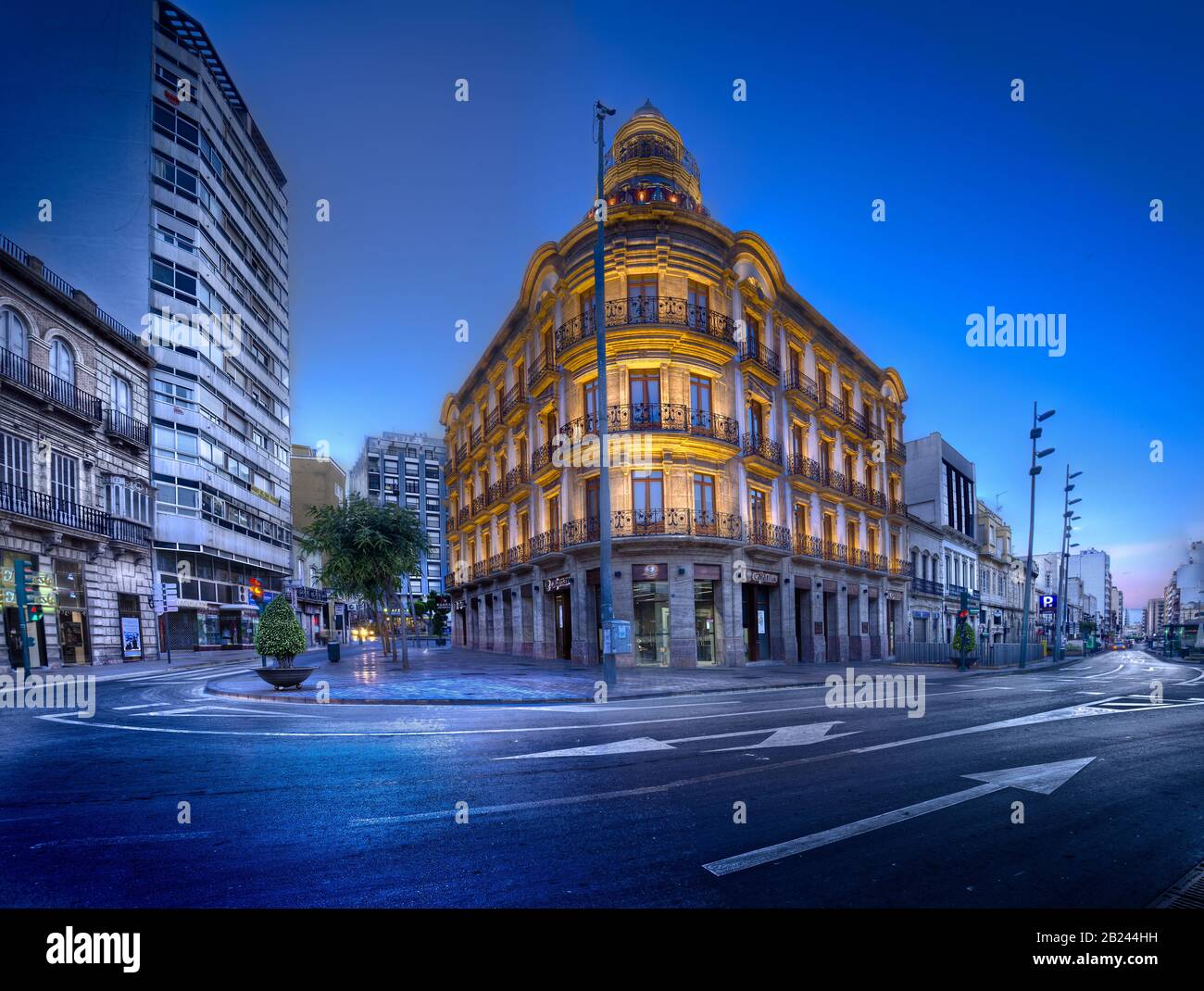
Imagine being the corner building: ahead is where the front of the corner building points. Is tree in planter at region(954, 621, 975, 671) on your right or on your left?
on your left

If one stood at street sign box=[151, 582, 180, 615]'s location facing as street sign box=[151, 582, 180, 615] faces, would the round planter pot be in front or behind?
in front

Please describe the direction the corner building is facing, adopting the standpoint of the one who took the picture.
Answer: facing the viewer

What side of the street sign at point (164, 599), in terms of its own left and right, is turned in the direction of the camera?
front

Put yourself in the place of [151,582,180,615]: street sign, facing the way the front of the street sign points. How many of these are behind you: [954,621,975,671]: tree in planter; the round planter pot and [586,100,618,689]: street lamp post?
0

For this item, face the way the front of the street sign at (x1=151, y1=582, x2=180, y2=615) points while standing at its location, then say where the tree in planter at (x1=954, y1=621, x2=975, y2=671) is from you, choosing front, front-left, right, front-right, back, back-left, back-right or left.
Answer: front-left

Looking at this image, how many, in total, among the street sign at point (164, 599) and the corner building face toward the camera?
2
